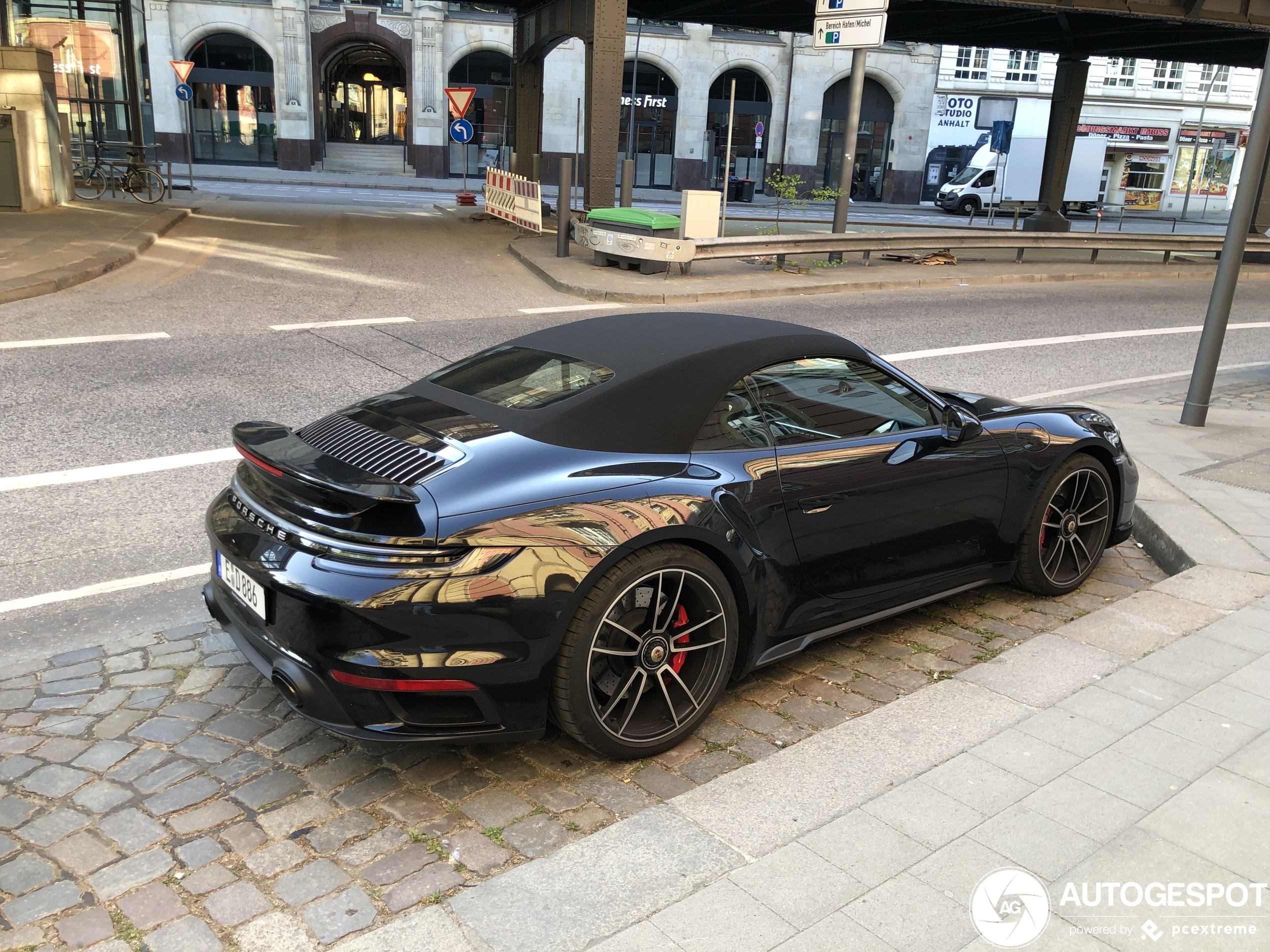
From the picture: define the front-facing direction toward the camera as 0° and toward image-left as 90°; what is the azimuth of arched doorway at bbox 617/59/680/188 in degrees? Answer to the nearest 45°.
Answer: approximately 0°

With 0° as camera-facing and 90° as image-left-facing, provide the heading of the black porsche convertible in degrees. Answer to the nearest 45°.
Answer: approximately 225°

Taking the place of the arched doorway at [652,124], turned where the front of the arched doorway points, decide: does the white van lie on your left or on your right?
on your left

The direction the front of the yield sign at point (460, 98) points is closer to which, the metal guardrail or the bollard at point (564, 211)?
the bollard

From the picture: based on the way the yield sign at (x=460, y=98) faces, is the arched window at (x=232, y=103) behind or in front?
behind

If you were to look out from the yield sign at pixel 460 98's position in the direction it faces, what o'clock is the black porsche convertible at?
The black porsche convertible is roughly at 12 o'clock from the yield sign.

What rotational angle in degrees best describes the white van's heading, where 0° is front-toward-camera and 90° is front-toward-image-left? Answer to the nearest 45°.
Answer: approximately 90°

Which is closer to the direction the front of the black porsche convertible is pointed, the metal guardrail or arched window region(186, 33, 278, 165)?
the metal guardrail

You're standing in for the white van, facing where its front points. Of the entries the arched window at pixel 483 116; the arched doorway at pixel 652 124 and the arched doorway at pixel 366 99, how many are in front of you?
3

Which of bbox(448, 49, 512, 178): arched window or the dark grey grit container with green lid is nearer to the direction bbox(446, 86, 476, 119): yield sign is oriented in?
the dark grey grit container with green lid
